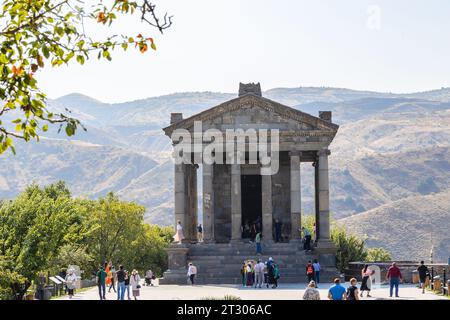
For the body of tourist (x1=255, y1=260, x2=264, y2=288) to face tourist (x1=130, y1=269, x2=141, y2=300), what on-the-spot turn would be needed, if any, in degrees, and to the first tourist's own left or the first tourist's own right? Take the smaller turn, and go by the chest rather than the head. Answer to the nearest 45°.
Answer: approximately 135° to the first tourist's own left

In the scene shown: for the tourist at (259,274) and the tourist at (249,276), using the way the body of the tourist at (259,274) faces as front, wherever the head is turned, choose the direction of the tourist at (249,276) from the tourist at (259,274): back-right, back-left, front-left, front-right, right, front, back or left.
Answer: front-left

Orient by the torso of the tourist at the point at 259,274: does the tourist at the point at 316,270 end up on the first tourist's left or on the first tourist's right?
on the first tourist's right

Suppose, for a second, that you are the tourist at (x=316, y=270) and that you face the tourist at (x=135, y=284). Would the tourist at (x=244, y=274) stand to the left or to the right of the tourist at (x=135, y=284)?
right

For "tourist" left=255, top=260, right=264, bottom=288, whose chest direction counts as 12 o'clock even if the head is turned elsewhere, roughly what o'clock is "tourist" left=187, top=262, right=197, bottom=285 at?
"tourist" left=187, top=262, right=197, bottom=285 is roughly at 10 o'clock from "tourist" left=255, top=260, right=264, bottom=288.

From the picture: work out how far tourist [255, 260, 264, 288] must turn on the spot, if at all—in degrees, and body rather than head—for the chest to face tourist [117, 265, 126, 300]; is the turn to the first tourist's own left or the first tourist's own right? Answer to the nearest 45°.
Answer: approximately 135° to the first tourist's own left

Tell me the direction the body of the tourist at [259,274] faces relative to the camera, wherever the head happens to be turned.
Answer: away from the camera
